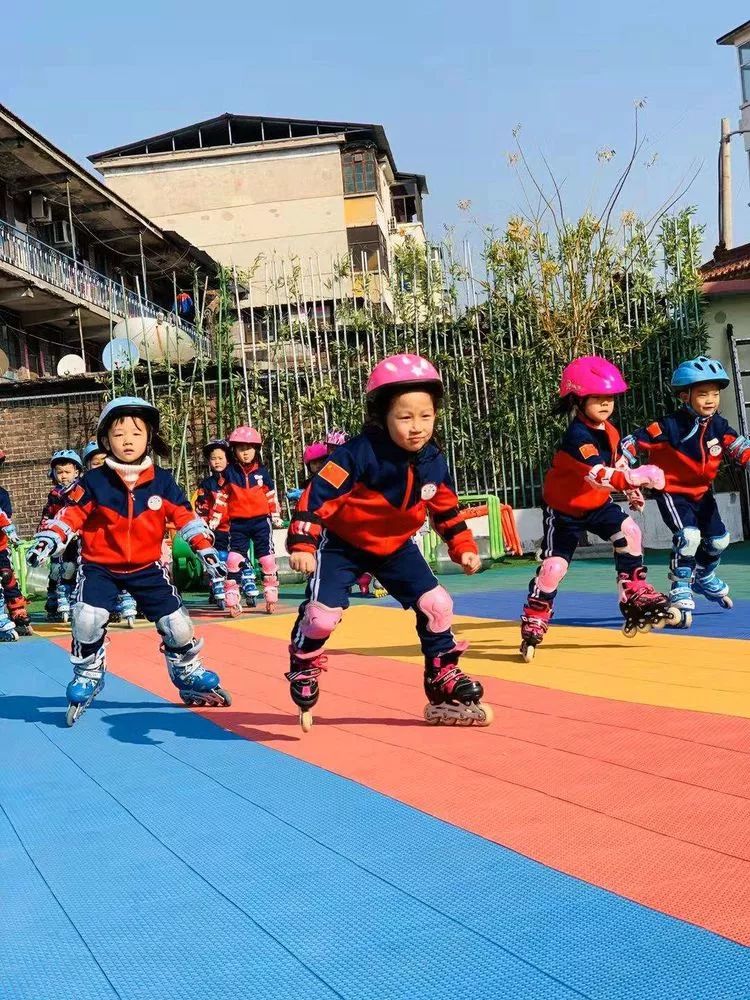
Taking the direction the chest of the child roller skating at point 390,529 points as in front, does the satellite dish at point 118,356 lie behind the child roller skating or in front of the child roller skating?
behind

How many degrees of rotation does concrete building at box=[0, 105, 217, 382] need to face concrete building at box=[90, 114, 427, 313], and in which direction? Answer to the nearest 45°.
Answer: approximately 90° to its left

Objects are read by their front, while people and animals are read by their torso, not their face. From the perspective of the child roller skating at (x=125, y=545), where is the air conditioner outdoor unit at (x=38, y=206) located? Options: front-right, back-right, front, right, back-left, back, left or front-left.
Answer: back

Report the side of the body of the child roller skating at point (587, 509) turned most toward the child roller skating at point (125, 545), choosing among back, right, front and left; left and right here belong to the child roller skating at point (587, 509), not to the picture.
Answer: right

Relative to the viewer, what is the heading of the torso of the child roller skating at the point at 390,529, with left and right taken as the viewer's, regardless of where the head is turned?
facing the viewer and to the right of the viewer

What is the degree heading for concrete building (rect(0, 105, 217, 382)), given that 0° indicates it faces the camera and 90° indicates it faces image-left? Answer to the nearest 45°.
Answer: approximately 315°

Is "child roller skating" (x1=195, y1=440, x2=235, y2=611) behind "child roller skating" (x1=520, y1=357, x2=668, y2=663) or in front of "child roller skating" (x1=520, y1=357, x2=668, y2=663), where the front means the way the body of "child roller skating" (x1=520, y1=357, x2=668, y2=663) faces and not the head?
behind

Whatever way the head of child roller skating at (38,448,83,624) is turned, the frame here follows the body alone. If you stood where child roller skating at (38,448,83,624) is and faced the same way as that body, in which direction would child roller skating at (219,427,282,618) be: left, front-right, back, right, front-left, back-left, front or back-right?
left

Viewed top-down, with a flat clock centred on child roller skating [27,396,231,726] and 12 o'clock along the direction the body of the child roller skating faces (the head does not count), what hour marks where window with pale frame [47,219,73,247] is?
The window with pale frame is roughly at 6 o'clock from the child roller skating.
